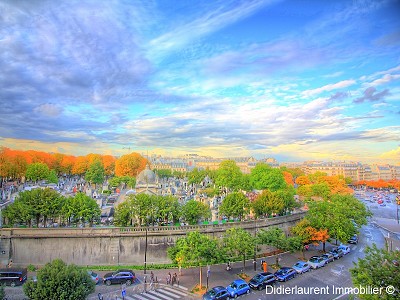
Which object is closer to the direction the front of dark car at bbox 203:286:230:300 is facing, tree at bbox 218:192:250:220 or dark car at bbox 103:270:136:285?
the dark car

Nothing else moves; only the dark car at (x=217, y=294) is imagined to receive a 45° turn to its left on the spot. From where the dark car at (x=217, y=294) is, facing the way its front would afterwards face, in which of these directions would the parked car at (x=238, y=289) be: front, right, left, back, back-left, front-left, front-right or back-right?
back-left

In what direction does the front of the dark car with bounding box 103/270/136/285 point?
to the viewer's left

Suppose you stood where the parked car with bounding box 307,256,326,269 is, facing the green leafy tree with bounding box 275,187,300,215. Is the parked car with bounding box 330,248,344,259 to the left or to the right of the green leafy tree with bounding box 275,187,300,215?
right

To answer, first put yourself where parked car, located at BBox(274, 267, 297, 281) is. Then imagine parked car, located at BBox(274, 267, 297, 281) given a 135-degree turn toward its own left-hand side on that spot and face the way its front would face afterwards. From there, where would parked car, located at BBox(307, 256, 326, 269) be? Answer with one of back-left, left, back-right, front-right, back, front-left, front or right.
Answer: front-left

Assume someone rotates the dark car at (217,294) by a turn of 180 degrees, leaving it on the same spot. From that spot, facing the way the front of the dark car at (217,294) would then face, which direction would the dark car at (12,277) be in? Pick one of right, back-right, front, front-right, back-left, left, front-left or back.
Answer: back-left

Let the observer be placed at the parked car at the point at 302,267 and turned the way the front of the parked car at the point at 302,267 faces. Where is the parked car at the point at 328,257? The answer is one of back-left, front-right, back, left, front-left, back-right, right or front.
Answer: back

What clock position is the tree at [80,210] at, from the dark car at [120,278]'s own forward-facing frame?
The tree is roughly at 2 o'clock from the dark car.

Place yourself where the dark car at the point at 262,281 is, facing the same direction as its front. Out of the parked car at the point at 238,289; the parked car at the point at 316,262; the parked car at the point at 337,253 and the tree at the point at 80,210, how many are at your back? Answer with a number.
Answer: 2
